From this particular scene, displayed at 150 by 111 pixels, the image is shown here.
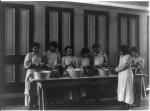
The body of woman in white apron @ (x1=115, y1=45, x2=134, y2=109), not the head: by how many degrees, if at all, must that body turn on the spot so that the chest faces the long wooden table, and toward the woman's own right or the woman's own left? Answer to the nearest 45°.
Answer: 0° — they already face it

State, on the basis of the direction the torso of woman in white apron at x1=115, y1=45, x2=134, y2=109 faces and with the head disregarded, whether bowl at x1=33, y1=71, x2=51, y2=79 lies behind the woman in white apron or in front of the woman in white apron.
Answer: in front

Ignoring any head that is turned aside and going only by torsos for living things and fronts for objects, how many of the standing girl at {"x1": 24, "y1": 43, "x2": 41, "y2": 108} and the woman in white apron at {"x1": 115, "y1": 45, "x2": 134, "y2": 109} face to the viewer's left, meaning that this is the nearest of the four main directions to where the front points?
1

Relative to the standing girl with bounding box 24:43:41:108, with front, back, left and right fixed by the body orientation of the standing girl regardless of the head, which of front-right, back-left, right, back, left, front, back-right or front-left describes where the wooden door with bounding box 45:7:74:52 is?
left

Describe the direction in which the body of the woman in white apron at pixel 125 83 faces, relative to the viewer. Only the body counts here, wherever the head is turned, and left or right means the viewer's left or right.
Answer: facing to the left of the viewer

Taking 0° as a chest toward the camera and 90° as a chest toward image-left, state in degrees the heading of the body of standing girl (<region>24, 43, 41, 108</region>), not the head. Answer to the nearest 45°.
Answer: approximately 315°

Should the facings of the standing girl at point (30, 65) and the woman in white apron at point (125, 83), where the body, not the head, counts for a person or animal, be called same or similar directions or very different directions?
very different directions

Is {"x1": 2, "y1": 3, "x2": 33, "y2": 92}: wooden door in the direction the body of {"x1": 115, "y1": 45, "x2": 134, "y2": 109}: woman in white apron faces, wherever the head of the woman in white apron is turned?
yes

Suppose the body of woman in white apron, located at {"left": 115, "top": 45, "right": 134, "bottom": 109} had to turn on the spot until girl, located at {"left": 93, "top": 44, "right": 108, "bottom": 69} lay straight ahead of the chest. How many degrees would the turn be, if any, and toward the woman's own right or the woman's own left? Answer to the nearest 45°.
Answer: approximately 45° to the woman's own right
